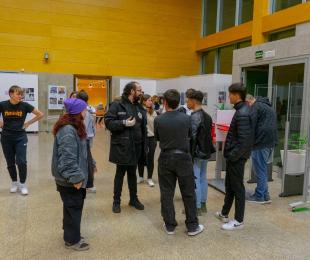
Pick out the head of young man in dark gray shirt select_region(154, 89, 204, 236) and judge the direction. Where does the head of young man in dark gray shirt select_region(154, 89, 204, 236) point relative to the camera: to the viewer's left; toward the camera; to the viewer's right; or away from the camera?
away from the camera

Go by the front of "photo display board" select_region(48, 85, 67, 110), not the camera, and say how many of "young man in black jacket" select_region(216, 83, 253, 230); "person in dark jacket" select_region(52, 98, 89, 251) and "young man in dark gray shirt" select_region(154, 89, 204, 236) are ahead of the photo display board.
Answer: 3

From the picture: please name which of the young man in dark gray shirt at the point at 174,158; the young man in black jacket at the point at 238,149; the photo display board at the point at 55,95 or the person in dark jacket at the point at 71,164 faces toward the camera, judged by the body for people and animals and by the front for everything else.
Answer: the photo display board

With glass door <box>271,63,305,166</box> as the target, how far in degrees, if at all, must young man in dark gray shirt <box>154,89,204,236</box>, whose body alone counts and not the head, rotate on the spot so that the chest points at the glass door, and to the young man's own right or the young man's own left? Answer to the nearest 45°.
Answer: approximately 45° to the young man's own right

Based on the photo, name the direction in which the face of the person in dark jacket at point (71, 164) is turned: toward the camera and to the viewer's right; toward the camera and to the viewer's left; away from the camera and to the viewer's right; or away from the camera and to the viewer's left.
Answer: away from the camera and to the viewer's right

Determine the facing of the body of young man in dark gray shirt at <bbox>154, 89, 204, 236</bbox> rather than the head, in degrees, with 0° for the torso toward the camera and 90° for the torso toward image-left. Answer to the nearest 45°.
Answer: approximately 180°

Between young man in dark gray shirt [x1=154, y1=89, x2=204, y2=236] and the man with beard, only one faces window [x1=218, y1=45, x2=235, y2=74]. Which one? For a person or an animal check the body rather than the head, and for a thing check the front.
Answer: the young man in dark gray shirt

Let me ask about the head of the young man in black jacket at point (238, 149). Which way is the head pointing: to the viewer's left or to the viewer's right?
to the viewer's left
